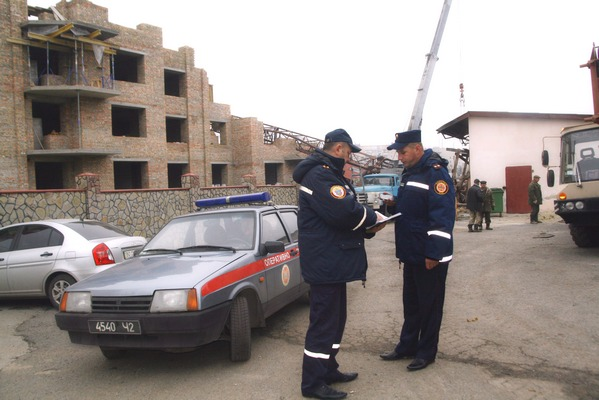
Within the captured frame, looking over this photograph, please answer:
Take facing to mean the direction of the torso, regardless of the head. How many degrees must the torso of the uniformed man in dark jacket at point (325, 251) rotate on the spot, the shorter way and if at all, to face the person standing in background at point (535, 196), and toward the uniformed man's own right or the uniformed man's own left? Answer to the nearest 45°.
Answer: approximately 45° to the uniformed man's own left

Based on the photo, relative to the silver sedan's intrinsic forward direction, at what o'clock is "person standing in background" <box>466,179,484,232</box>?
The person standing in background is roughly at 4 o'clock from the silver sedan.

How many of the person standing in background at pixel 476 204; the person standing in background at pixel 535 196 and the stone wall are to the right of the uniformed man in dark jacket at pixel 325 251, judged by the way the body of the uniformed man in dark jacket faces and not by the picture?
0

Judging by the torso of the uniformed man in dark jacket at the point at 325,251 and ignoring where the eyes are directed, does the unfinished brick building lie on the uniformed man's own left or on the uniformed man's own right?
on the uniformed man's own left

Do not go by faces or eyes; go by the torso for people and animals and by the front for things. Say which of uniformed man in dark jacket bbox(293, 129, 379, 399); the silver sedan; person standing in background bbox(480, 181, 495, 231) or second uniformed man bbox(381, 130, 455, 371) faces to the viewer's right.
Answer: the uniformed man in dark jacket

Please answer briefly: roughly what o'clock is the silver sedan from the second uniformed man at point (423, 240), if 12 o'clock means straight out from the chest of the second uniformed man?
The silver sedan is roughly at 2 o'clock from the second uniformed man.

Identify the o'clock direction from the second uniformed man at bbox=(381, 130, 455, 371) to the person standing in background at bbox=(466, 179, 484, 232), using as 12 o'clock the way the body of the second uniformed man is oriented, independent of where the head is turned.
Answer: The person standing in background is roughly at 5 o'clock from the second uniformed man.

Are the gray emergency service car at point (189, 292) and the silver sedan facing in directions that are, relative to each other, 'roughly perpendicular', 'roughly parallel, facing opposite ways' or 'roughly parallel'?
roughly perpendicular

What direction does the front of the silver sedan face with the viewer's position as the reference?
facing away from the viewer and to the left of the viewer

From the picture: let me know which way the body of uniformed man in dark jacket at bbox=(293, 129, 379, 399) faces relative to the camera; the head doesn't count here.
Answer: to the viewer's right

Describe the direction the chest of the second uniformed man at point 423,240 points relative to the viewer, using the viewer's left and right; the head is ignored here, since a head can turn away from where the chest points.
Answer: facing the viewer and to the left of the viewer

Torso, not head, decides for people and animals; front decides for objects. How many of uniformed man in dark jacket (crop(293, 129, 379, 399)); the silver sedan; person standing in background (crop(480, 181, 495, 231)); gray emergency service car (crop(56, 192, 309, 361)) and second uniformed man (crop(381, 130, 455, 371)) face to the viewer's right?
1

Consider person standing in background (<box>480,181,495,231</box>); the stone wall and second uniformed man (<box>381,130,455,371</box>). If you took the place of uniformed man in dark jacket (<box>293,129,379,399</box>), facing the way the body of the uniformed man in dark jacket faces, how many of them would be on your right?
0

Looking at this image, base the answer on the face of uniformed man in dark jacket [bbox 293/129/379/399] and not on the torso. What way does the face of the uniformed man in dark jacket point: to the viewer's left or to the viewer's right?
to the viewer's right
